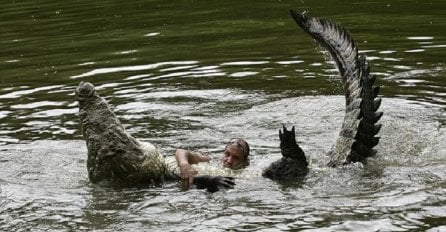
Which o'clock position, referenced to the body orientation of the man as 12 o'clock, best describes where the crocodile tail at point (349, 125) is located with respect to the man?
The crocodile is roughly at 8 o'clock from the man.

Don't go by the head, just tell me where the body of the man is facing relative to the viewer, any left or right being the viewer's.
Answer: facing the viewer and to the left of the viewer
